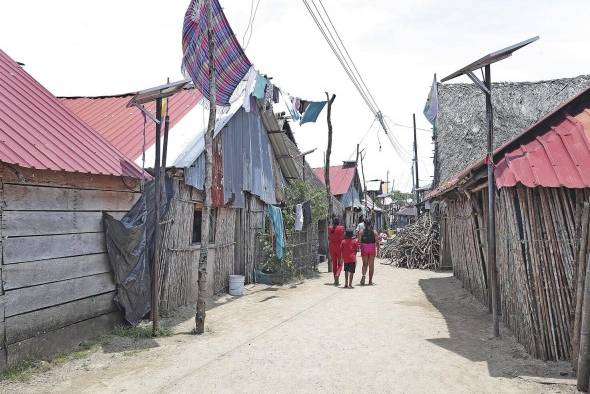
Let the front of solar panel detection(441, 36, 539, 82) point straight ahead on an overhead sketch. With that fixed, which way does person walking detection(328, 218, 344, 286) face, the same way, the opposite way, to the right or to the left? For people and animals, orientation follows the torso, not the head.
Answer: to the right

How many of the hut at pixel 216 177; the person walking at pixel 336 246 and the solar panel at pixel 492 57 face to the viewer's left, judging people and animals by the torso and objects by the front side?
1

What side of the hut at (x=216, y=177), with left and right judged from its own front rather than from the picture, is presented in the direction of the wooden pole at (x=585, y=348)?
front

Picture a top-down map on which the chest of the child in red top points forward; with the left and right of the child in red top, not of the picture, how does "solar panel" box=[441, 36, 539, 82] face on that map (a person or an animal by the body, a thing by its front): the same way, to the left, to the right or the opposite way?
to the left

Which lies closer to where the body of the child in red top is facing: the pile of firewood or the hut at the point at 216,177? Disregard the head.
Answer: the pile of firewood

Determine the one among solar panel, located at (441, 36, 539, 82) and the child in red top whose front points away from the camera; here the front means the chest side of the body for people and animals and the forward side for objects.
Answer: the child in red top

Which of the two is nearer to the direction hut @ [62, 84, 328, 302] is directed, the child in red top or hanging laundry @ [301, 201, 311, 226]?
the child in red top

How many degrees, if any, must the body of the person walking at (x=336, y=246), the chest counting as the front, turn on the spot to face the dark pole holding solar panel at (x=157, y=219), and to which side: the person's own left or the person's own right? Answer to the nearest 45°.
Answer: approximately 135° to the person's own left

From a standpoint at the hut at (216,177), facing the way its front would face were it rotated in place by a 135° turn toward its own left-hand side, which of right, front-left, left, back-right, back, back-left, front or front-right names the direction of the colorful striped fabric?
back

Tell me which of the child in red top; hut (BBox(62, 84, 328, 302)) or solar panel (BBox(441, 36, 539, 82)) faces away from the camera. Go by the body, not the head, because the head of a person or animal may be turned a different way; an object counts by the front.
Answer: the child in red top

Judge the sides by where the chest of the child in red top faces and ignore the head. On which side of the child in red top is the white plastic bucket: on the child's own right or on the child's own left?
on the child's own left

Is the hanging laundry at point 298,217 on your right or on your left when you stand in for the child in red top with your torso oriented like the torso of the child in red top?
on your left

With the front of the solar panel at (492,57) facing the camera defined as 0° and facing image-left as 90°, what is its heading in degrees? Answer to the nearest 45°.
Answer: approximately 90°

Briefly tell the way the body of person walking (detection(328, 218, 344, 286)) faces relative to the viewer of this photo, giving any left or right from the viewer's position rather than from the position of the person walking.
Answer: facing away from the viewer

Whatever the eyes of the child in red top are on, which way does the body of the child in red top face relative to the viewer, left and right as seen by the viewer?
facing away from the viewer
